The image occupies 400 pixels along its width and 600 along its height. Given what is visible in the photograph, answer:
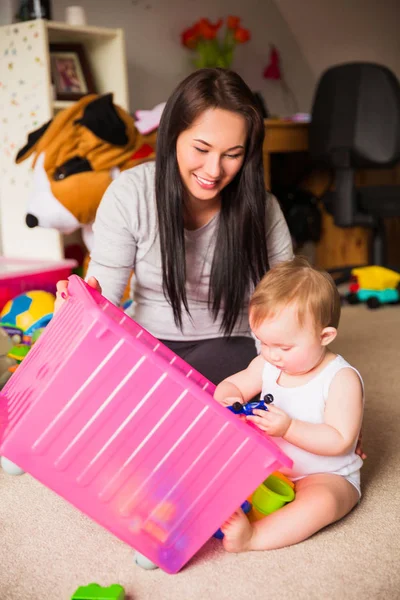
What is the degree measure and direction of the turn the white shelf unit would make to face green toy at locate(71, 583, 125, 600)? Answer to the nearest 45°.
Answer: approximately 45° to its right

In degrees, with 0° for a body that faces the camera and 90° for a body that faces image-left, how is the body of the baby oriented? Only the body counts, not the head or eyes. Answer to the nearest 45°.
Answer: approximately 45°

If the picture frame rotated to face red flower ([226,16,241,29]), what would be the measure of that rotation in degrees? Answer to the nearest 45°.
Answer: approximately 90° to its left

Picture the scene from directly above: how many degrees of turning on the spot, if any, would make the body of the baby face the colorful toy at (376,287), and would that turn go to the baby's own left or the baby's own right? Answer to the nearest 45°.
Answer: approximately 135° to the baby's own right

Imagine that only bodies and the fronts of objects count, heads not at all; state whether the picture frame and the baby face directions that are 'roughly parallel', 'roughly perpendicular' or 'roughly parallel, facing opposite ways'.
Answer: roughly perpendicular

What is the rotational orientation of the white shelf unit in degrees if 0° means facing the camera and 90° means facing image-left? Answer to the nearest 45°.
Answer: approximately 315°

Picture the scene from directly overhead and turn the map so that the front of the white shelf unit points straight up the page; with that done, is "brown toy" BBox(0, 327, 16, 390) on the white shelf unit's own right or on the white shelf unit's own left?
on the white shelf unit's own right

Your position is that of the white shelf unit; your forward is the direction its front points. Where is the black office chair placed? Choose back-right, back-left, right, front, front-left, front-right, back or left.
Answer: front-left

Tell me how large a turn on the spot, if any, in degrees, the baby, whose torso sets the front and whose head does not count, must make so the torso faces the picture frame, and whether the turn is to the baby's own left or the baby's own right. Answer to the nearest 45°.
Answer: approximately 90° to the baby's own right

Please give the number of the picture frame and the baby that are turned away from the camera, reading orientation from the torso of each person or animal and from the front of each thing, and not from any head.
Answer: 0

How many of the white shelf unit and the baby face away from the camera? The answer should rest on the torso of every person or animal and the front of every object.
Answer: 0

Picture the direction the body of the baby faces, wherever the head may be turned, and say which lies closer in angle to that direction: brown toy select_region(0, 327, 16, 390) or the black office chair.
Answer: the brown toy

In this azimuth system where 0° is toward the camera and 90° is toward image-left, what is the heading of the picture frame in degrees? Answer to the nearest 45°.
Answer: approximately 315°
